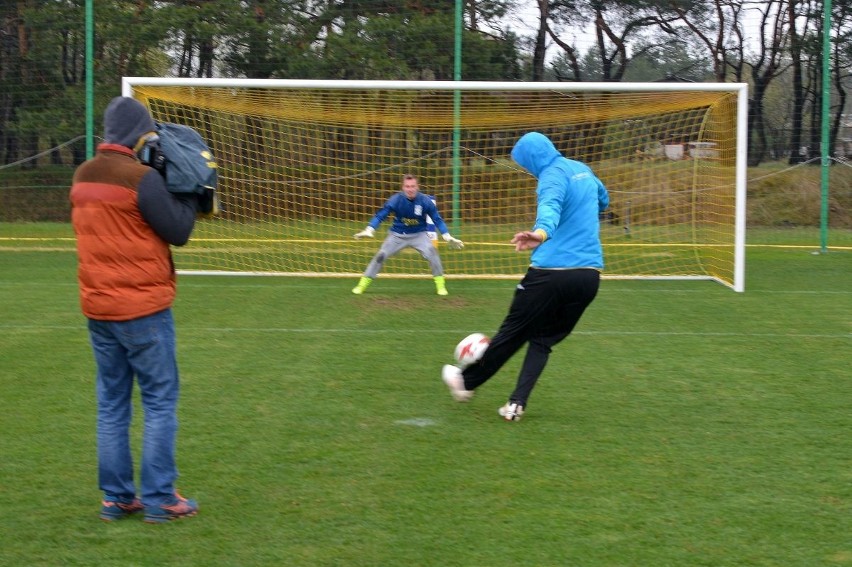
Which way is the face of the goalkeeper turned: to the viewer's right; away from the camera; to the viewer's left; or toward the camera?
toward the camera

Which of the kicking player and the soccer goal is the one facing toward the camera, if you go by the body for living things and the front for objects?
the soccer goal

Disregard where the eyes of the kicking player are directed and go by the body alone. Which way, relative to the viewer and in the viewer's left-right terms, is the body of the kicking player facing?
facing away from the viewer and to the left of the viewer

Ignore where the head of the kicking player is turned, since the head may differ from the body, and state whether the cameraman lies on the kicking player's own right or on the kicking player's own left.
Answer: on the kicking player's own left

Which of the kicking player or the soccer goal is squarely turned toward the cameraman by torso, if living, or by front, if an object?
the soccer goal

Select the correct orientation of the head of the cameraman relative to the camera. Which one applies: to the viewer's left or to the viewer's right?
to the viewer's right

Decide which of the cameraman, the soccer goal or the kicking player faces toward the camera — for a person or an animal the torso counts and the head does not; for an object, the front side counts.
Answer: the soccer goal

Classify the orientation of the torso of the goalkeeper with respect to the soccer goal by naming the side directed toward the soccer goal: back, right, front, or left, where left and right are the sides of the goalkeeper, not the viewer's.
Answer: back

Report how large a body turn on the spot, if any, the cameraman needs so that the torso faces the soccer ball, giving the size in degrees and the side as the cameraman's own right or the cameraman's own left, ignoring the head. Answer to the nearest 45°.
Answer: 0° — they already face it

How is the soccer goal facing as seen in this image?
toward the camera

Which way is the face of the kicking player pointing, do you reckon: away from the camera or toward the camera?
away from the camera

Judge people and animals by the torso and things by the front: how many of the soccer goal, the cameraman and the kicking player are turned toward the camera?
1

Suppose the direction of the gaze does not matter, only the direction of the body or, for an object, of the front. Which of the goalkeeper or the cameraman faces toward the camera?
the goalkeeper

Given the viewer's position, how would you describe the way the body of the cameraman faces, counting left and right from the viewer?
facing away from the viewer and to the right of the viewer

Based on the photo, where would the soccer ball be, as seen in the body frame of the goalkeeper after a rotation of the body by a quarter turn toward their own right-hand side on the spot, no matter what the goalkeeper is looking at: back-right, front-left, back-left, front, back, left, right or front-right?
left

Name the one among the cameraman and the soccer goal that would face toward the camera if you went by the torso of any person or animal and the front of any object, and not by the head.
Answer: the soccer goal

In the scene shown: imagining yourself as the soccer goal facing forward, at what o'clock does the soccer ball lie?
The soccer ball is roughly at 12 o'clock from the soccer goal.
